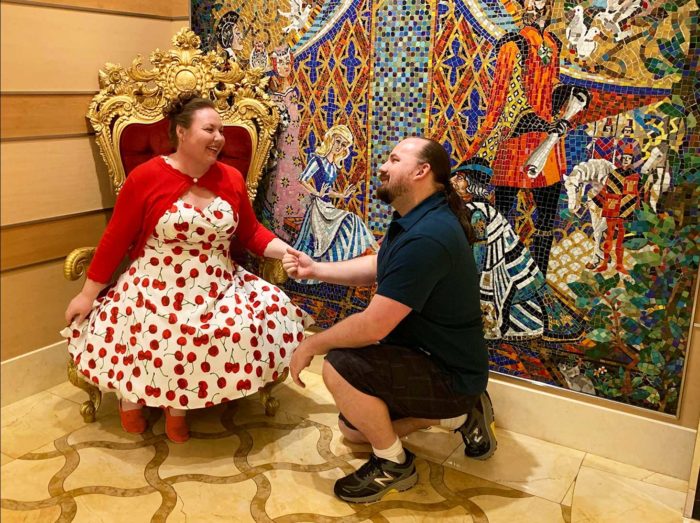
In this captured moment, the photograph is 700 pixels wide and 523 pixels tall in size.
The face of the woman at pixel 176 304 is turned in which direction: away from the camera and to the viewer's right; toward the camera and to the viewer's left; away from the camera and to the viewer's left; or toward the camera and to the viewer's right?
toward the camera and to the viewer's right

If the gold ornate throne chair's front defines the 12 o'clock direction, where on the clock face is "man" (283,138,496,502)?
The man is roughly at 11 o'clock from the gold ornate throne chair.

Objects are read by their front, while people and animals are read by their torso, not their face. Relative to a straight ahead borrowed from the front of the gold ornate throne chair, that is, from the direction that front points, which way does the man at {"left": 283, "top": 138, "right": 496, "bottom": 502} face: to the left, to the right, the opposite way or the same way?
to the right

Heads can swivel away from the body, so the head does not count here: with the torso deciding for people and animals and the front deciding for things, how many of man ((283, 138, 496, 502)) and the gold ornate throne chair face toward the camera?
1

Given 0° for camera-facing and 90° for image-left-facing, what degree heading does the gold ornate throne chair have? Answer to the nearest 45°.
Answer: approximately 0°

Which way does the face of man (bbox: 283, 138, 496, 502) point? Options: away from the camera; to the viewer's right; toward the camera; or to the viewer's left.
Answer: to the viewer's left

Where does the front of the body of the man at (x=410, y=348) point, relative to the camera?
to the viewer's left

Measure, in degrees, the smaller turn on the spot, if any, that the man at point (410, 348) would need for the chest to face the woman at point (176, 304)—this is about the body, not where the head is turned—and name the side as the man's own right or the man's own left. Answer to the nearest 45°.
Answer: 0° — they already face them
